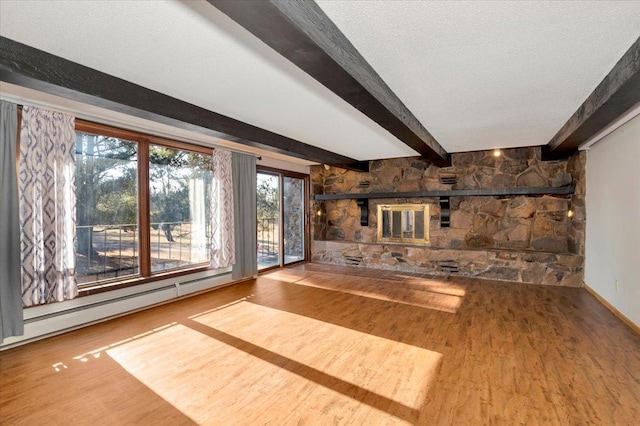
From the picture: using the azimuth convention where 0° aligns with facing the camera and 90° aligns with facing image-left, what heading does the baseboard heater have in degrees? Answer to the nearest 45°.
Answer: approximately 315°

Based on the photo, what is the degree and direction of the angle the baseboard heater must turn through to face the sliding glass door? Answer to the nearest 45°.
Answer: approximately 90° to its left

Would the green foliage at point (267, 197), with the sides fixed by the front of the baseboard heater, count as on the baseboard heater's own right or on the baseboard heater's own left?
on the baseboard heater's own left
